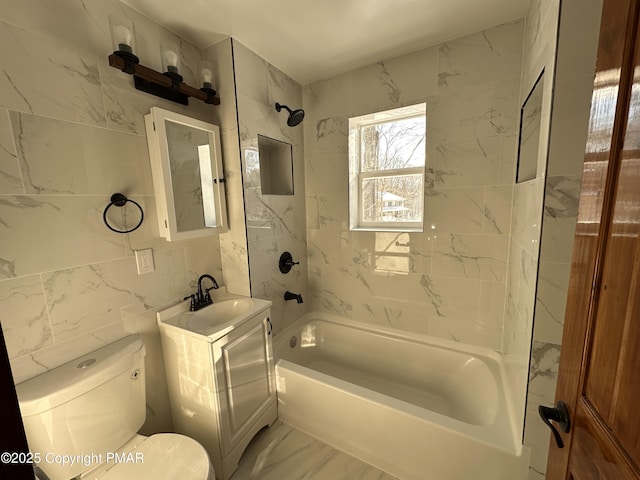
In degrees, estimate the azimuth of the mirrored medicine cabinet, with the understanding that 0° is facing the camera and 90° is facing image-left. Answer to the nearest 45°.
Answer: approximately 315°

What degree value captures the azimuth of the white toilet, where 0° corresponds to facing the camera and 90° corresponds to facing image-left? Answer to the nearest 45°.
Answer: approximately 315°

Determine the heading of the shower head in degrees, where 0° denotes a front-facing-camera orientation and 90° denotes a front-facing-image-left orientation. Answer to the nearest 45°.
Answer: approximately 315°

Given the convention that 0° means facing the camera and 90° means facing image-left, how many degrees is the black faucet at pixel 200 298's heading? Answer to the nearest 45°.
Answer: approximately 315°
